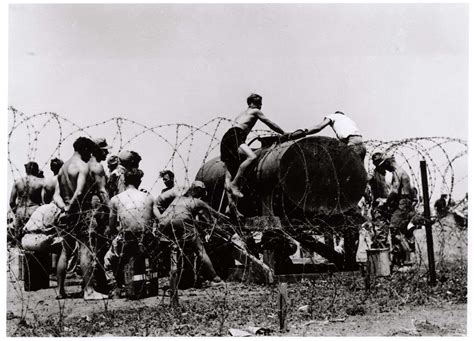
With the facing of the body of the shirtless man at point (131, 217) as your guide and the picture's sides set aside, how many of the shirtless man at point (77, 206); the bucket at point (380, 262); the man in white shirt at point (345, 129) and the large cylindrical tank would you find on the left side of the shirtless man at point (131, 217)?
1

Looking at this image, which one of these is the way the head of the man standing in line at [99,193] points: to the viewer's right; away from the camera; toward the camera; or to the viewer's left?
to the viewer's right

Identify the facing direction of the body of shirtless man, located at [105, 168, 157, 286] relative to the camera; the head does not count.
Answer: away from the camera

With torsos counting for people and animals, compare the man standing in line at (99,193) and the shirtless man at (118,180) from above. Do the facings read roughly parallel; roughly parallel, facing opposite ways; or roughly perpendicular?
roughly parallel

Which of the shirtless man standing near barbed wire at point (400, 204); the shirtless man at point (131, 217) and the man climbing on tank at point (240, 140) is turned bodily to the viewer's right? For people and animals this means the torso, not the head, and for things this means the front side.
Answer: the man climbing on tank

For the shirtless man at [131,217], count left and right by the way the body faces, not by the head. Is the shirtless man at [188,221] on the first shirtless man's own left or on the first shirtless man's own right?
on the first shirtless man's own right

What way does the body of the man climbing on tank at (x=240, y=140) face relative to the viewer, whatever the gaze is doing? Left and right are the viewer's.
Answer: facing to the right of the viewer

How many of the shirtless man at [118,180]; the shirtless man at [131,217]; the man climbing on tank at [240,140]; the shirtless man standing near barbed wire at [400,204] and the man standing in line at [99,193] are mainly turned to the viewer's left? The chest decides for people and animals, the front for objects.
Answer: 1

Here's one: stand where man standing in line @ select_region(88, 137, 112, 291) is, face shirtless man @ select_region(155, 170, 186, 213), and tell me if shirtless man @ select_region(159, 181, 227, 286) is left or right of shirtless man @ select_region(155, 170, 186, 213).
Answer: right

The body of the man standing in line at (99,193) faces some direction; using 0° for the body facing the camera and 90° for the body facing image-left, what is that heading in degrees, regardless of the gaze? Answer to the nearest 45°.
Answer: approximately 270°

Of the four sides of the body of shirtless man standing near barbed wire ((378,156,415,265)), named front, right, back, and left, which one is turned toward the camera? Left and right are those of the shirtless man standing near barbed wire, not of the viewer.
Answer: left

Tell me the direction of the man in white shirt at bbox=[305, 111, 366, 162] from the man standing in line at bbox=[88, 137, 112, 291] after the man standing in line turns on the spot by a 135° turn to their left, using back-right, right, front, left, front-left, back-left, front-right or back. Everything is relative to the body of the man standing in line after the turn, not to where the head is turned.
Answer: back-right

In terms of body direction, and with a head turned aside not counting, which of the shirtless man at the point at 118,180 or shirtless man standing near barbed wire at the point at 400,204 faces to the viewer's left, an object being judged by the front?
the shirtless man standing near barbed wire
